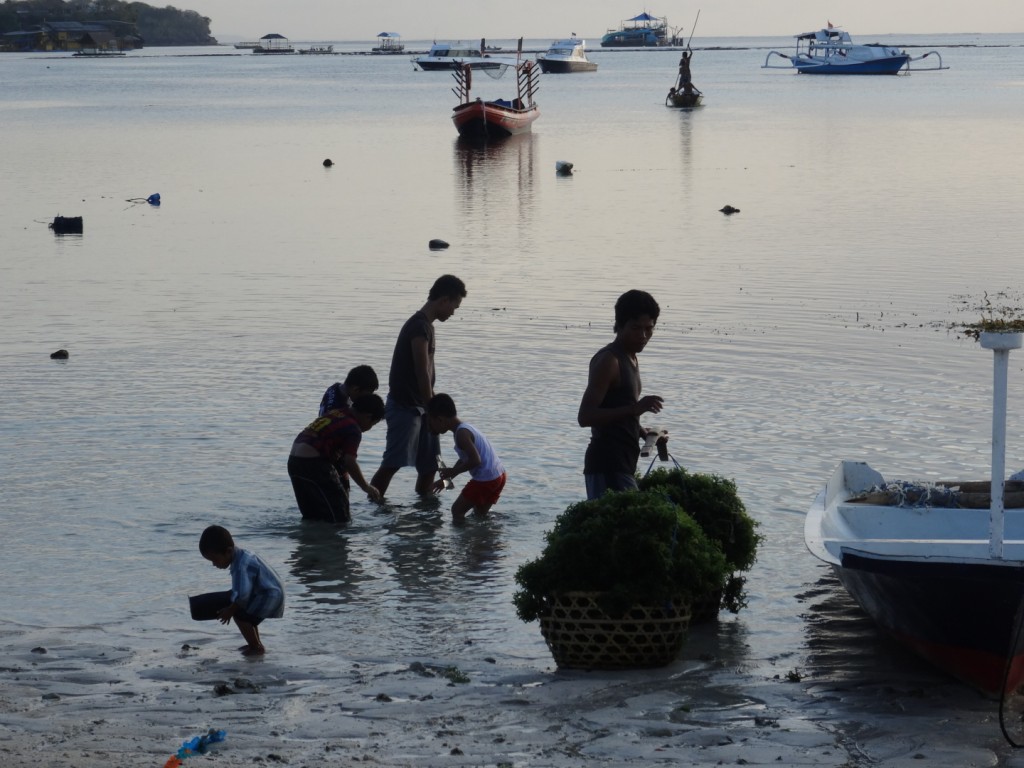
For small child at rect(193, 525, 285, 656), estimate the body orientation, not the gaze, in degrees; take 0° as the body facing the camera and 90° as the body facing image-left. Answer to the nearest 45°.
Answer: approximately 90°

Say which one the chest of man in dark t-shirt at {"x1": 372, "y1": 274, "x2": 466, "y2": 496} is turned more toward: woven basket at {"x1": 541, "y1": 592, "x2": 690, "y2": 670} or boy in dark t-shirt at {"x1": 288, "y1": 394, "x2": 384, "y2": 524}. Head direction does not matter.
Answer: the woven basket

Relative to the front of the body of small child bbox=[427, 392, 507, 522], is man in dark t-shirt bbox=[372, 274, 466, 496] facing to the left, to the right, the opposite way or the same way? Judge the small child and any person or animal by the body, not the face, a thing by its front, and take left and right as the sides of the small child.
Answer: the opposite way

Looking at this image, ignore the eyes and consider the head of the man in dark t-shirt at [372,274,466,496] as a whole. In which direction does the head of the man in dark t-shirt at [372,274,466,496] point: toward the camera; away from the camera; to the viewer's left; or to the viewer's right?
to the viewer's right

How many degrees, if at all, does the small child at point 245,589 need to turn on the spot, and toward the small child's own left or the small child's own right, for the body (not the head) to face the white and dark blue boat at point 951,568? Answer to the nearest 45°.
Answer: approximately 135° to the small child's own left

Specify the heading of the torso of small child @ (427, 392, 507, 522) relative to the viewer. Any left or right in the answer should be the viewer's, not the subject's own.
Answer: facing to the left of the viewer

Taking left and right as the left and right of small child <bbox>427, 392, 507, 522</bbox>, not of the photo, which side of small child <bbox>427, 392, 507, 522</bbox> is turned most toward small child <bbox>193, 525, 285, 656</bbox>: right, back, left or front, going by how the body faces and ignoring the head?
left

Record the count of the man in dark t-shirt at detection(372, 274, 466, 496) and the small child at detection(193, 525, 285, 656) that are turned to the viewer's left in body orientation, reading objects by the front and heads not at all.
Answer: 1

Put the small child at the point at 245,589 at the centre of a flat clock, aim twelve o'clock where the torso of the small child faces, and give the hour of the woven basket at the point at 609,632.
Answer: The woven basket is roughly at 7 o'clock from the small child.

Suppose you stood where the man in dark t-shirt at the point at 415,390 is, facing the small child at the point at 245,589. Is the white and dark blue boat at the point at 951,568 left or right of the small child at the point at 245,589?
left

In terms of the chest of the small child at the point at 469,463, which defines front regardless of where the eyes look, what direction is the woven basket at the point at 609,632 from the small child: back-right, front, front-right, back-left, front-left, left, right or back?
left

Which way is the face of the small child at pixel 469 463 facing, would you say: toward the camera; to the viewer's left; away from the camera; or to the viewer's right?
to the viewer's left

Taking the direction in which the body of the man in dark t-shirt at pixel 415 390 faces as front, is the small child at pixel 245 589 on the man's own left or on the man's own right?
on the man's own right

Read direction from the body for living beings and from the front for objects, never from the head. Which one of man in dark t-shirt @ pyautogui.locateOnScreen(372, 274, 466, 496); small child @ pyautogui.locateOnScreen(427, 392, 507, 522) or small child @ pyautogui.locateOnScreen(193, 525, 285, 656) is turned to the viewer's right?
the man in dark t-shirt

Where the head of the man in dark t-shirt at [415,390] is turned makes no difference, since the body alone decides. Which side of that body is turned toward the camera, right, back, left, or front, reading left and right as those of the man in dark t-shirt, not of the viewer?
right

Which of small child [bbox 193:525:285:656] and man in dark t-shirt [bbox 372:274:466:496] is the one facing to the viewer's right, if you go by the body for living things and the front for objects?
the man in dark t-shirt
